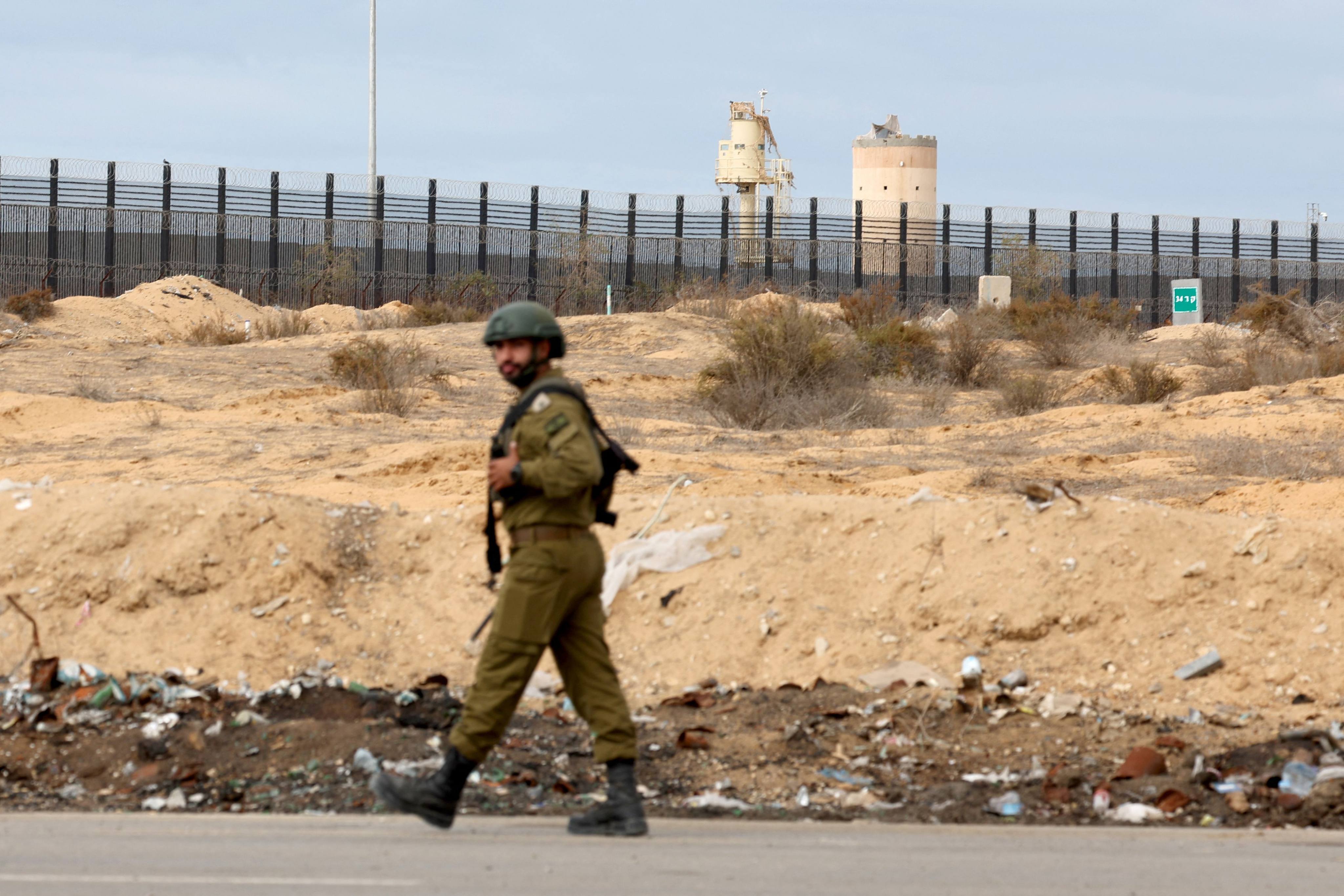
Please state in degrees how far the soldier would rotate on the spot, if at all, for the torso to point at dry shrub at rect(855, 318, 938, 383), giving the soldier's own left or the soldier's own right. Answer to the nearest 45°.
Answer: approximately 90° to the soldier's own right

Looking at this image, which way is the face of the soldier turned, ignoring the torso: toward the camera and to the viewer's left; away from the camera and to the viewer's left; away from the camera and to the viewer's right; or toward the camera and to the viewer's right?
toward the camera and to the viewer's left

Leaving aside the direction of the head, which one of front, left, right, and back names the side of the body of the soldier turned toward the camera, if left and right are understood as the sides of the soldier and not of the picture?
left

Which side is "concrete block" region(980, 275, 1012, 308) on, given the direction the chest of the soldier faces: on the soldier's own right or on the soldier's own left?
on the soldier's own right

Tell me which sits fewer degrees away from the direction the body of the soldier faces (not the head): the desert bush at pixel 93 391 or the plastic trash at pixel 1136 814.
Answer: the desert bush

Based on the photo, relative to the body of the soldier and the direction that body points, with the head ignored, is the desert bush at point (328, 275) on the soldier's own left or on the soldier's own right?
on the soldier's own right
